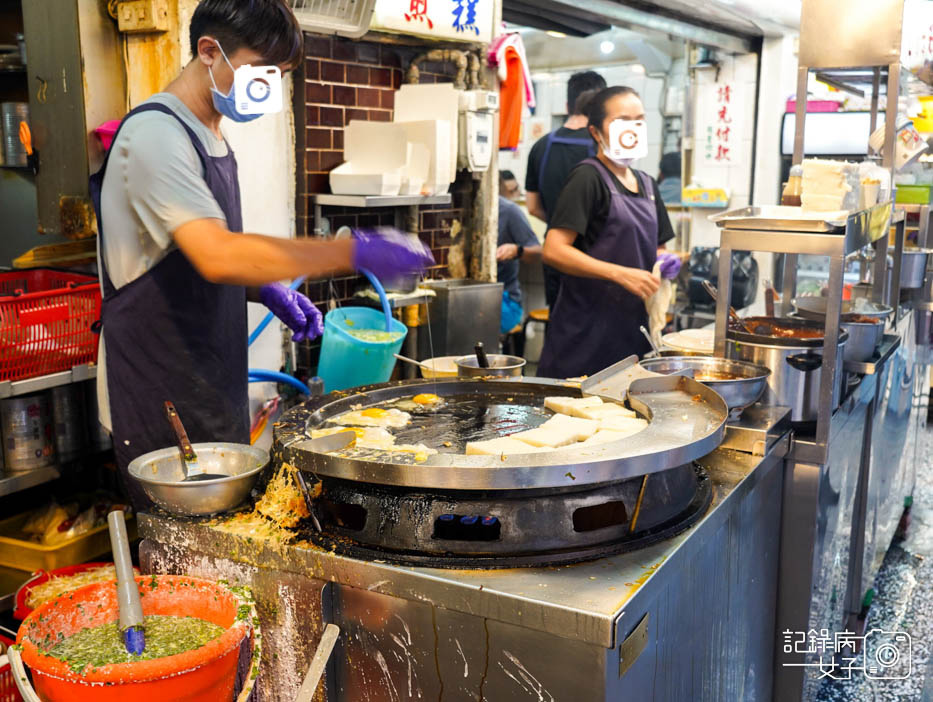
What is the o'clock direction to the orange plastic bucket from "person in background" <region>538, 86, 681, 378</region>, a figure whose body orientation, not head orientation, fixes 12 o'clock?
The orange plastic bucket is roughly at 2 o'clock from the person in background.

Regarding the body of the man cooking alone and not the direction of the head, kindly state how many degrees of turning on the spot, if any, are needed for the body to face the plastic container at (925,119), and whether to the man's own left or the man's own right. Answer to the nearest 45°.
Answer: approximately 45° to the man's own left

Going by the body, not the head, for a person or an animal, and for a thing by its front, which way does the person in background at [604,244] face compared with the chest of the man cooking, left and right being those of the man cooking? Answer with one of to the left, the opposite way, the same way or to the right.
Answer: to the right

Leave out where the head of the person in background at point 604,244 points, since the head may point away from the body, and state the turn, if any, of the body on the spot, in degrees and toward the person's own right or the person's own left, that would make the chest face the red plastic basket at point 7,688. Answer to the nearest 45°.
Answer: approximately 90° to the person's own right

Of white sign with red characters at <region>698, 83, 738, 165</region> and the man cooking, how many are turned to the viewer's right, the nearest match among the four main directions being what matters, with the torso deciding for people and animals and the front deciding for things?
1

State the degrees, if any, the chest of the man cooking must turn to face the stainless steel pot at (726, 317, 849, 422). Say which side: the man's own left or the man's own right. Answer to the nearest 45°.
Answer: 0° — they already face it

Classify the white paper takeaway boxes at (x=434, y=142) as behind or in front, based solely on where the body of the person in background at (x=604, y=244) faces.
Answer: behind

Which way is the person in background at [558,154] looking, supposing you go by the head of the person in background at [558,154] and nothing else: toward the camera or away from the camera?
away from the camera

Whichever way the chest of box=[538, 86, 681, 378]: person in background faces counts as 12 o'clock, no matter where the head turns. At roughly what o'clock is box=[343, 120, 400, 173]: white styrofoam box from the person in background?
The white styrofoam box is roughly at 5 o'clock from the person in background.

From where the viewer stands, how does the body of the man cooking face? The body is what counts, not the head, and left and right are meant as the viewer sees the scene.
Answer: facing to the right of the viewer
